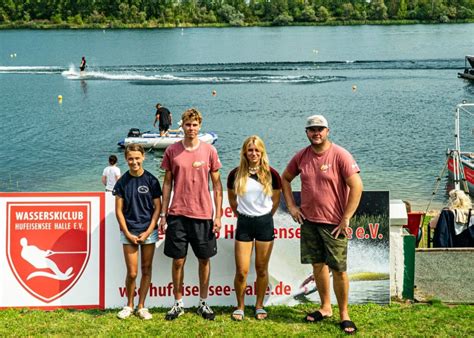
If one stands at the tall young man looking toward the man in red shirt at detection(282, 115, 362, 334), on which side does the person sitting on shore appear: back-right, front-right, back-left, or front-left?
front-left

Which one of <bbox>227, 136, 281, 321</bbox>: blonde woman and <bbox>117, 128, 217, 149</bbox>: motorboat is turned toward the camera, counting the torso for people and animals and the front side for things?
the blonde woman

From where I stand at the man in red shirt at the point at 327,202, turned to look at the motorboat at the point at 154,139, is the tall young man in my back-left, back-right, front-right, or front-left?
front-left

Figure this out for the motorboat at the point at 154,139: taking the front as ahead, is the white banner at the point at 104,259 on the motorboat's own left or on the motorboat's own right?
on the motorboat's own right

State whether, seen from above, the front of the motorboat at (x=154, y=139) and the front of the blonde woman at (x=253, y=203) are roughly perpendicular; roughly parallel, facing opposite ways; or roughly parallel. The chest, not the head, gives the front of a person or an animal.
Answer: roughly perpendicular

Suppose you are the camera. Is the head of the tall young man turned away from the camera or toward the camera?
toward the camera

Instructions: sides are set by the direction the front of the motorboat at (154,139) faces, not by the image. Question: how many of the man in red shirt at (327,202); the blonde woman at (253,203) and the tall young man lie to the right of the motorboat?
3

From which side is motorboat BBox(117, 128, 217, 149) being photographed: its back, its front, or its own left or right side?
right

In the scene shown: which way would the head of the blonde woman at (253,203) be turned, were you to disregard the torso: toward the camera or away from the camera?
toward the camera

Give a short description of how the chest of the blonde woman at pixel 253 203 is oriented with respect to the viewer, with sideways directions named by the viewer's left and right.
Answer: facing the viewer

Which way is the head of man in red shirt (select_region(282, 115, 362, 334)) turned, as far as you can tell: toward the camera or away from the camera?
toward the camera

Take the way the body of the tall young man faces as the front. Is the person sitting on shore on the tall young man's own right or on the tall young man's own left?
on the tall young man's own left

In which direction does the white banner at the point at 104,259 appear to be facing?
toward the camera

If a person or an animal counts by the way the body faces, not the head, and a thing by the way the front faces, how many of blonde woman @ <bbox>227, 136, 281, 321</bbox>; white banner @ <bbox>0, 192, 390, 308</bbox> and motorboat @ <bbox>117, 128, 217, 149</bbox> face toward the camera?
2

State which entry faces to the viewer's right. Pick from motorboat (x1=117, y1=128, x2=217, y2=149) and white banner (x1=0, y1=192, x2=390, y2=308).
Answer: the motorboat
